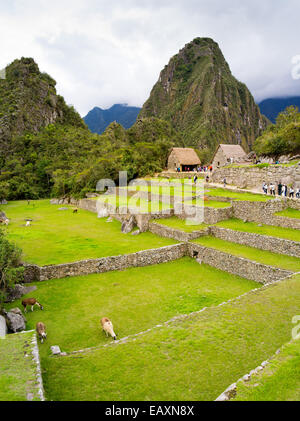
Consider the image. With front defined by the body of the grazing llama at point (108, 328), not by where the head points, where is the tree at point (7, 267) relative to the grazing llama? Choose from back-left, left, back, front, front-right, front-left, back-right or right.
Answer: back

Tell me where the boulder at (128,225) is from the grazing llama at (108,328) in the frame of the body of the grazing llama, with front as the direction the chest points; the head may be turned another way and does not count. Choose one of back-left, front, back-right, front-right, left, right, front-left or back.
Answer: back-left

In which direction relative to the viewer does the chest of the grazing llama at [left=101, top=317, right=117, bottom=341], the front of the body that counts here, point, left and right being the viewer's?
facing the viewer and to the right of the viewer

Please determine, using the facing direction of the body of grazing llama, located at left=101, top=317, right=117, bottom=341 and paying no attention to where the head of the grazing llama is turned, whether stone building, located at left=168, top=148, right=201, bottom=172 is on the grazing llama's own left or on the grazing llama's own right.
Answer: on the grazing llama's own left

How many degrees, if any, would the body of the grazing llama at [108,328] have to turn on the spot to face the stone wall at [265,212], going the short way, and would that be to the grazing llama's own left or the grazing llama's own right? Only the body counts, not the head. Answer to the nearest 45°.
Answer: approximately 90° to the grazing llama's own left

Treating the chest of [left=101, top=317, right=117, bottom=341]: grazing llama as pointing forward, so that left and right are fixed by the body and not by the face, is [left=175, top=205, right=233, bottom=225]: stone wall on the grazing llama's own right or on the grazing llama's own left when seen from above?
on the grazing llama's own left

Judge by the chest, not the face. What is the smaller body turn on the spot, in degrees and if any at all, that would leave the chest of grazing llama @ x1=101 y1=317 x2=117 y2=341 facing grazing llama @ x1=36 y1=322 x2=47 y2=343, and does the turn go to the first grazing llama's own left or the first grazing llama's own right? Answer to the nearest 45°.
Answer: approximately 135° to the first grazing llama's own right

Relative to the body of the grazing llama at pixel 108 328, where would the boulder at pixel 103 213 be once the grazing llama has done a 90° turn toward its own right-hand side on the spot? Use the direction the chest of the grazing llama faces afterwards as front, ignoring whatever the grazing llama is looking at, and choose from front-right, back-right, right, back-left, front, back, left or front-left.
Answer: back-right

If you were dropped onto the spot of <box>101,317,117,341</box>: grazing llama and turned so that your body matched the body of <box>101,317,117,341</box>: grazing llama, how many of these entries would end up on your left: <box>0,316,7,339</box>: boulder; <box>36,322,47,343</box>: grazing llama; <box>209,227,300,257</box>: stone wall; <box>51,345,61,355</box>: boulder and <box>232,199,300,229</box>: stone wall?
2
